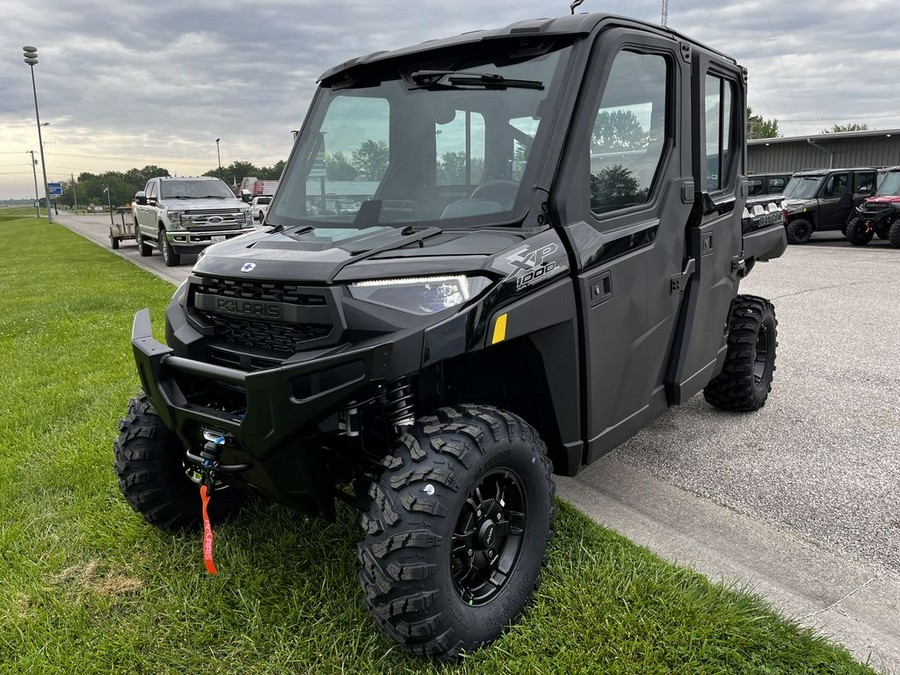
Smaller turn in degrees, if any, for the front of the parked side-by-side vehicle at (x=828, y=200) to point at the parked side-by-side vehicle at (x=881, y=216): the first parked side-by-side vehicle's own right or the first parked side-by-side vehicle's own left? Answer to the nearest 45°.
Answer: approximately 90° to the first parked side-by-side vehicle's own left

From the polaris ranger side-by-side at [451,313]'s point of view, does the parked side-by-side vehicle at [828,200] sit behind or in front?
behind

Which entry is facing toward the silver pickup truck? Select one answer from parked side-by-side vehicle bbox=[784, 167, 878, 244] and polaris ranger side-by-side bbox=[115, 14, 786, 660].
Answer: the parked side-by-side vehicle

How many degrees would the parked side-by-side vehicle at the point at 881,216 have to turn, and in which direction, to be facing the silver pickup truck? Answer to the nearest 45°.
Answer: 0° — it already faces it

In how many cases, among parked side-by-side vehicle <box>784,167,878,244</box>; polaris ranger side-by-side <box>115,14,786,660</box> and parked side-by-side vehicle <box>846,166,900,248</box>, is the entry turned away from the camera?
0

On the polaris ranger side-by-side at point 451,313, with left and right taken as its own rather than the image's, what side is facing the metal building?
back

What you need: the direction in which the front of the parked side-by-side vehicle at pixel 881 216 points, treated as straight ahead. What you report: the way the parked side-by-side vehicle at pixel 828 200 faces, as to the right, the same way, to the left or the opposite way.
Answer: the same way

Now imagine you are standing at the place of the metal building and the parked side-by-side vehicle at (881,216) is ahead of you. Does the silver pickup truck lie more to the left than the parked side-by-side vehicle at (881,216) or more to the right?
right

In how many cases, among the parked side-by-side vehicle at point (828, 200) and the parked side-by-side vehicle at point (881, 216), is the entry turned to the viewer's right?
0

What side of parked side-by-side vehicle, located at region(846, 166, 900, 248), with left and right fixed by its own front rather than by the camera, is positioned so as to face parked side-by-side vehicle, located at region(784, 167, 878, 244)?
right

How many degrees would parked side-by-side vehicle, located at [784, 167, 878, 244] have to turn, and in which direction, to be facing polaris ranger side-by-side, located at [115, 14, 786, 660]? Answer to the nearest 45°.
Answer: approximately 45° to its left

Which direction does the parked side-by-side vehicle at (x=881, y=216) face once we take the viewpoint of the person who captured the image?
facing the viewer and to the left of the viewer
